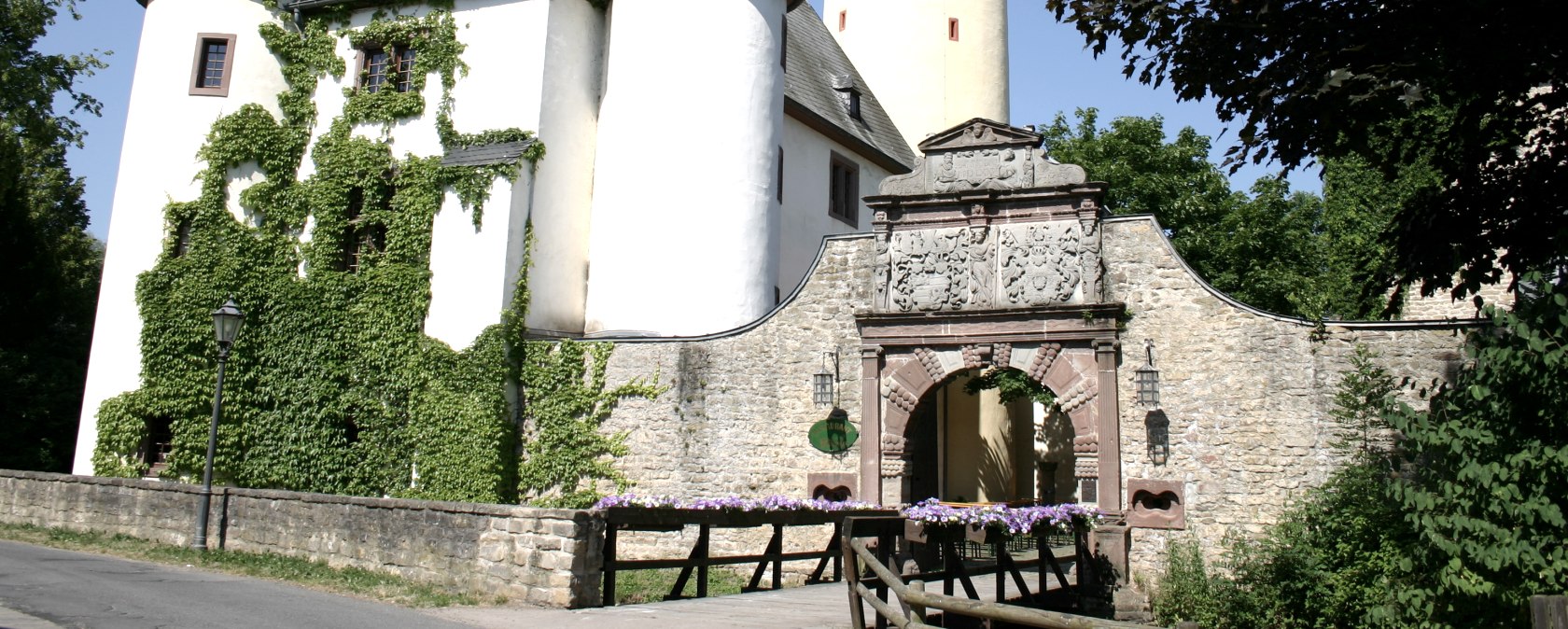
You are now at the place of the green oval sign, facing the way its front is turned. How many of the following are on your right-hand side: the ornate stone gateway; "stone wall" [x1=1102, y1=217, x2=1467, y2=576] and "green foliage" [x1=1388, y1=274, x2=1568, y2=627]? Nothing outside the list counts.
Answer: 0

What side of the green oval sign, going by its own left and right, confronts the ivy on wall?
right

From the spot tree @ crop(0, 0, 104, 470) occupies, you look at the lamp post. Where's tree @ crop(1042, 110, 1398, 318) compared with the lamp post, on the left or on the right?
left

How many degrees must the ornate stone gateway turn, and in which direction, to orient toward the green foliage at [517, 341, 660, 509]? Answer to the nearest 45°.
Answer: approximately 90° to its right

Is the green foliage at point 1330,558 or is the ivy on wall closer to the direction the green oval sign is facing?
the green foliage

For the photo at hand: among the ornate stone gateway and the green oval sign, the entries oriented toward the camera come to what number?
2

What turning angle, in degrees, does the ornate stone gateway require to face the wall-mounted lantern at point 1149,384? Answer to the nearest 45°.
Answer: approximately 90° to its left

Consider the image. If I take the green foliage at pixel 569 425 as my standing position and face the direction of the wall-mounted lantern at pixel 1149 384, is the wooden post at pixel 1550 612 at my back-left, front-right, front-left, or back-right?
front-right

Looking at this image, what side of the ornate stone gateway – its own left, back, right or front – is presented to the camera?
front

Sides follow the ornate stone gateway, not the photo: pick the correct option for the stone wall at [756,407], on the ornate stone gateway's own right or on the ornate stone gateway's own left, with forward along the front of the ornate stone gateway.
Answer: on the ornate stone gateway's own right

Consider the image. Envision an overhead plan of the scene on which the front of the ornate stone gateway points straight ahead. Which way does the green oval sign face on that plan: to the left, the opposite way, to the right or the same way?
the same way

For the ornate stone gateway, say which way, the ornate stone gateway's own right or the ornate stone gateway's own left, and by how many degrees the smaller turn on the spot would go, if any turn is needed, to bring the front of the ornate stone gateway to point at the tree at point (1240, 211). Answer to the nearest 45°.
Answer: approximately 135° to the ornate stone gateway's own left

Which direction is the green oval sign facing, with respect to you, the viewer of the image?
facing the viewer

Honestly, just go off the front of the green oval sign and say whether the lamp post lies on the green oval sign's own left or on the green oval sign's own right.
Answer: on the green oval sign's own right

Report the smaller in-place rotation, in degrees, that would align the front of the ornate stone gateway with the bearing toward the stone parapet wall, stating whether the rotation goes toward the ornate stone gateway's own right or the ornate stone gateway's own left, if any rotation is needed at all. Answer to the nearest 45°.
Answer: approximately 45° to the ornate stone gateway's own right

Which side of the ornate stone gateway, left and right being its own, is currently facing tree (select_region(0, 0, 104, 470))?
right
